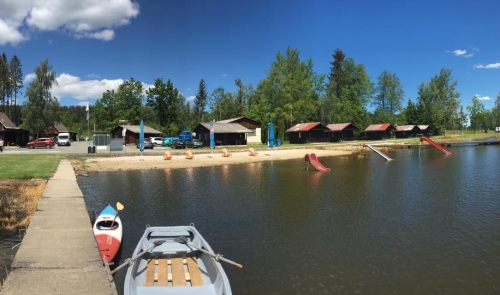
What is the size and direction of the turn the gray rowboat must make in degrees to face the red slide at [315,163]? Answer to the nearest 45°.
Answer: approximately 45° to its right

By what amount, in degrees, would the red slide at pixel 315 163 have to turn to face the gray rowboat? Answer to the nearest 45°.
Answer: approximately 45° to its right

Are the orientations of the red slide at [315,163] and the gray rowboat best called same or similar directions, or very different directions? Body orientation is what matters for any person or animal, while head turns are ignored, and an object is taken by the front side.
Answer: very different directions

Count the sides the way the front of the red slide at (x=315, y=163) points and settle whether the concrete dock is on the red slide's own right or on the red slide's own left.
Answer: on the red slide's own right

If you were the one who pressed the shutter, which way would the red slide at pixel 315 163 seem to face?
facing the viewer and to the right of the viewer

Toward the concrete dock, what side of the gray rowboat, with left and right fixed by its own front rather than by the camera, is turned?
left

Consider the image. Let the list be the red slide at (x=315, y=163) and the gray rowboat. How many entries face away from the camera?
1

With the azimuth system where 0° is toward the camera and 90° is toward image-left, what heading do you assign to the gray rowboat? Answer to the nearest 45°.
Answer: approximately 180°

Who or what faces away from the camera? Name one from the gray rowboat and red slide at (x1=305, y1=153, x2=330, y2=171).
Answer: the gray rowboat
